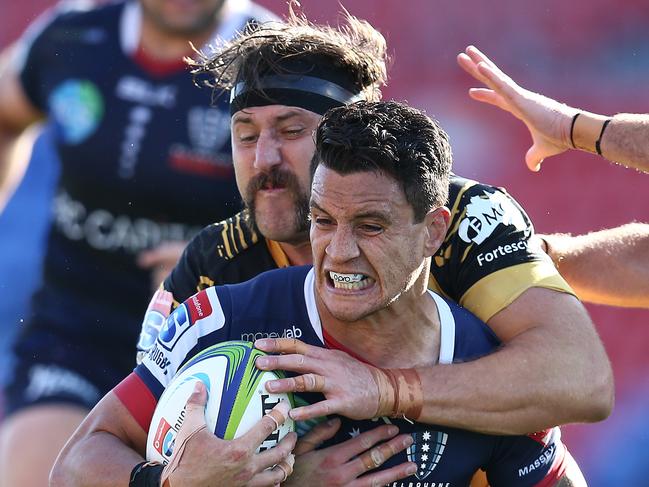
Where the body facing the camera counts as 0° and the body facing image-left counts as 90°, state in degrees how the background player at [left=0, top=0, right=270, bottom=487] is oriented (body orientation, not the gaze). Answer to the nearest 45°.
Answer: approximately 0°

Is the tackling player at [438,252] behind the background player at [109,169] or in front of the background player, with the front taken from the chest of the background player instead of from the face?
in front

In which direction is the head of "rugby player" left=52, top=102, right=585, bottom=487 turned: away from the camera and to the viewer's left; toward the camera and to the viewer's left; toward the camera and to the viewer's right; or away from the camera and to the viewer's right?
toward the camera and to the viewer's left

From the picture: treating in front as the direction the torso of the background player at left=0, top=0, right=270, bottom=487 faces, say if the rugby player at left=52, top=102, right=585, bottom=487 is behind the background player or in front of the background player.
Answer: in front
